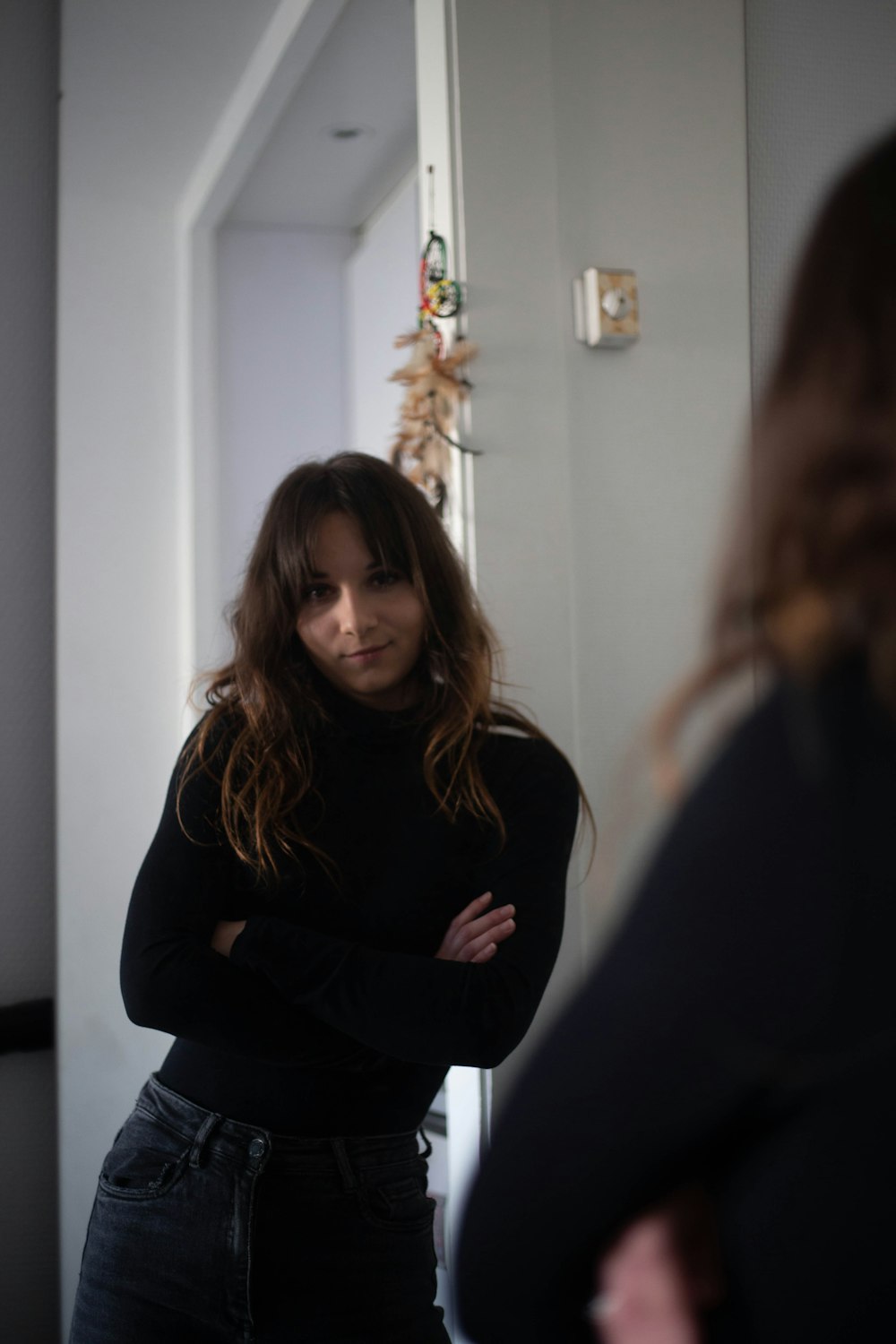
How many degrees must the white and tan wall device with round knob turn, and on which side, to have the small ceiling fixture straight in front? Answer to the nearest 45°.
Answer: approximately 180°

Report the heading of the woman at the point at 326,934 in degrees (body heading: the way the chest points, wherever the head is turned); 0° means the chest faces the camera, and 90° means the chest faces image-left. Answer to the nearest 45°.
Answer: approximately 0°

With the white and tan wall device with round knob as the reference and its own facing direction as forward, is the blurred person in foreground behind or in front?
in front

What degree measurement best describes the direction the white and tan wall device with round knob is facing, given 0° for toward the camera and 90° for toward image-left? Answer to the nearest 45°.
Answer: approximately 315°

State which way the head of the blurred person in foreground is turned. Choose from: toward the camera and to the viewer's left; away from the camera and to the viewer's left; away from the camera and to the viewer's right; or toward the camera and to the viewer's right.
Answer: away from the camera and to the viewer's left
